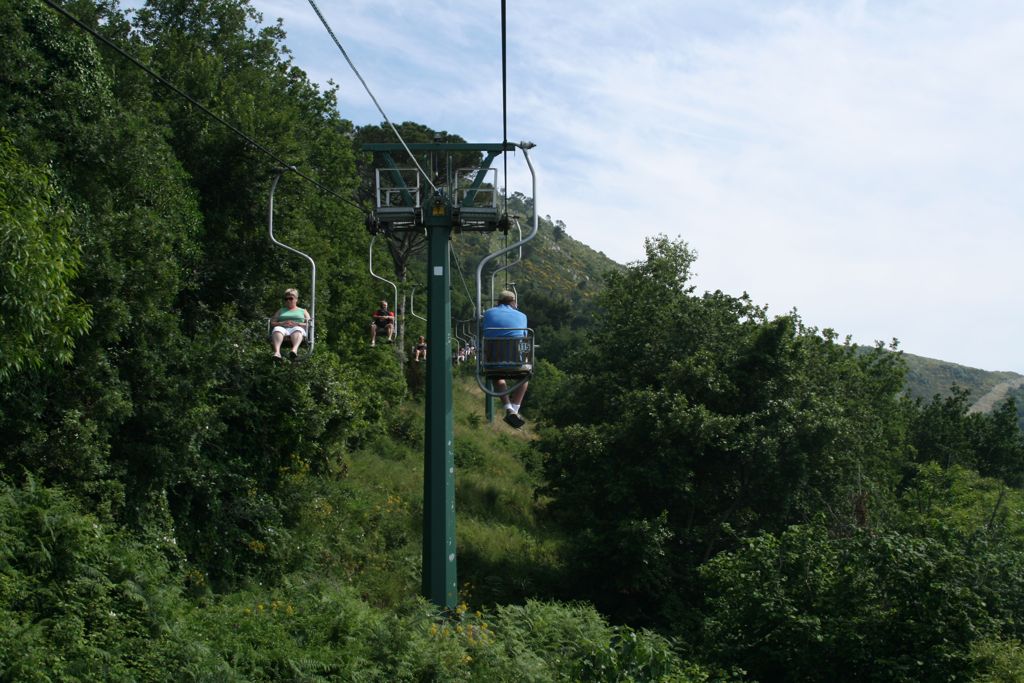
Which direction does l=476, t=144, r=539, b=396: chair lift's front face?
away from the camera

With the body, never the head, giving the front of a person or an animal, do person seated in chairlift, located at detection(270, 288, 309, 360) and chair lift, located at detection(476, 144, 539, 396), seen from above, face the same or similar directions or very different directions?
very different directions

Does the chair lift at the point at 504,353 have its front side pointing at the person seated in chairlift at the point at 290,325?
no

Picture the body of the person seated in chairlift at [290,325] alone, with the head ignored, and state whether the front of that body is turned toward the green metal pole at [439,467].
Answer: no

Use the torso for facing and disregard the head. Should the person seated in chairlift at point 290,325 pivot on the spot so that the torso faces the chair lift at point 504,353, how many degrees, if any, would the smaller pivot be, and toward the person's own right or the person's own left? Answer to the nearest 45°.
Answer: approximately 45° to the person's own left

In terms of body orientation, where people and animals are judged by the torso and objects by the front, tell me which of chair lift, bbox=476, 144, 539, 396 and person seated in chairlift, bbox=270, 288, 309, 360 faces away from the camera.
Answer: the chair lift

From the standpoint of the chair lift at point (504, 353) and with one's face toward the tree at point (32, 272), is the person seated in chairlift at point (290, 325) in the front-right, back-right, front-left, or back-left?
front-right

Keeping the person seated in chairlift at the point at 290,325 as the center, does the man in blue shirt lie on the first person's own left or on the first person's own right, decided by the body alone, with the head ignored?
on the first person's own left

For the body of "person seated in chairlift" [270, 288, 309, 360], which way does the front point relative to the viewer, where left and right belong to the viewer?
facing the viewer

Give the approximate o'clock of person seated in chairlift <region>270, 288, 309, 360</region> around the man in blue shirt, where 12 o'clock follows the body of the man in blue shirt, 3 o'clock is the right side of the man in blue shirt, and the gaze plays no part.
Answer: The person seated in chairlift is roughly at 10 o'clock from the man in blue shirt.

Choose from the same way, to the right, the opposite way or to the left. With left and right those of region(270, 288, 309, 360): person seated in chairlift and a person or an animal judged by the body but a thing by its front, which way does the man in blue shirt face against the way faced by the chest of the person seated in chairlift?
the opposite way

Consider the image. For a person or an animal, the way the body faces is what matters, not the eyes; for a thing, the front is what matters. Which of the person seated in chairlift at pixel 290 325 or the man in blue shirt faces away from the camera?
the man in blue shirt

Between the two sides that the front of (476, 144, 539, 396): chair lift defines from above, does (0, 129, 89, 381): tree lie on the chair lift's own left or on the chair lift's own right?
on the chair lift's own left

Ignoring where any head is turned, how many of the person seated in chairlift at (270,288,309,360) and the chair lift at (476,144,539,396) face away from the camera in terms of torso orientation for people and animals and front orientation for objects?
1

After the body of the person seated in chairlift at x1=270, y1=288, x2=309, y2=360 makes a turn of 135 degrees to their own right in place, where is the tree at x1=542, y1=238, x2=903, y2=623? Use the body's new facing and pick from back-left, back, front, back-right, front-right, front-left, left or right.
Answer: right

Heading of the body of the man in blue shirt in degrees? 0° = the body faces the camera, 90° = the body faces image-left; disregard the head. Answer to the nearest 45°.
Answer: approximately 180°

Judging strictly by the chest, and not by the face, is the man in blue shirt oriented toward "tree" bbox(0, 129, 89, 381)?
no
